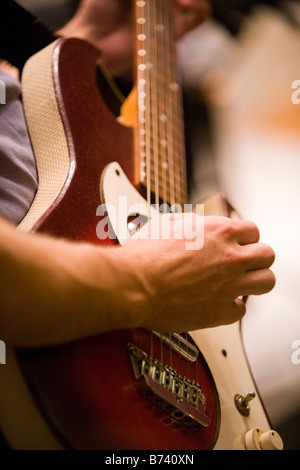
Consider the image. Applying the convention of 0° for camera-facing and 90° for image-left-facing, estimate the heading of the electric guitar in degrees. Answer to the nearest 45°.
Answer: approximately 315°
